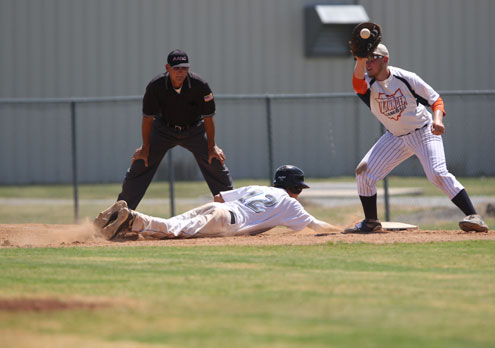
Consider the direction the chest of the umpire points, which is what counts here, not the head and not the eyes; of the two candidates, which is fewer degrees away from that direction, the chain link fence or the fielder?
the fielder

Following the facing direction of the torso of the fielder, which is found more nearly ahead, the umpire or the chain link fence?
the umpire

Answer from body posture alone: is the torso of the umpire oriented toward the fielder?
no

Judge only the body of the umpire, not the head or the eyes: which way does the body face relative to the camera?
toward the camera

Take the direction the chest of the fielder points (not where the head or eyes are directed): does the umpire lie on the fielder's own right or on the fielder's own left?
on the fielder's own right

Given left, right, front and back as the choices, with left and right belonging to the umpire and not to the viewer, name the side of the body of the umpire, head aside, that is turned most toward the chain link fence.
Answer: back

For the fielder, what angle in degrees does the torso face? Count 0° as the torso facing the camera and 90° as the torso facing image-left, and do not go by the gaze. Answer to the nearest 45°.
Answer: approximately 45°

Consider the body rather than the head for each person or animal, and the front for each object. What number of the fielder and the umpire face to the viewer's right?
0

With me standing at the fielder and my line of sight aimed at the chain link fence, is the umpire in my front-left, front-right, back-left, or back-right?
front-left
